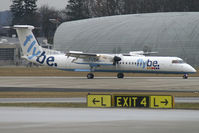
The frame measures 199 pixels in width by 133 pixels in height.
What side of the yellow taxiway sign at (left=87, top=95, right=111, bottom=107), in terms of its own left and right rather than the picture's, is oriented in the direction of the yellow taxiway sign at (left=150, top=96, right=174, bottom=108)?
left

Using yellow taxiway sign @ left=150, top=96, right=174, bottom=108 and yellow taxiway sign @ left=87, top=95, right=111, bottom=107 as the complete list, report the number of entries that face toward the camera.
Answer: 2

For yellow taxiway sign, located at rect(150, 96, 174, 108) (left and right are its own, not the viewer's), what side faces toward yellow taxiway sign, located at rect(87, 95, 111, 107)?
right

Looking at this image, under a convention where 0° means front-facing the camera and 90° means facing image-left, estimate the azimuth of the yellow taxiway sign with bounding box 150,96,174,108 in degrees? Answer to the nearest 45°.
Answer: approximately 0°
